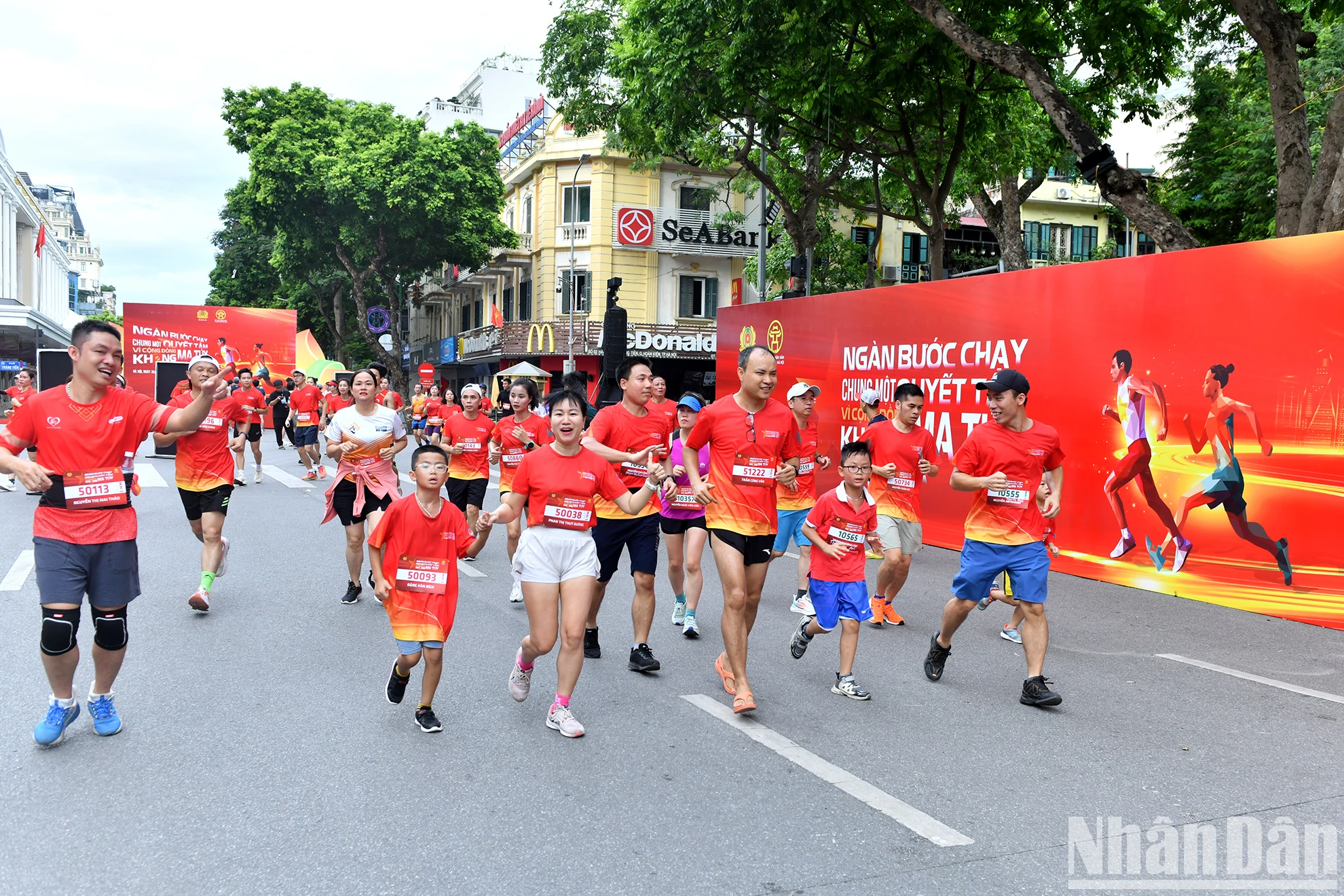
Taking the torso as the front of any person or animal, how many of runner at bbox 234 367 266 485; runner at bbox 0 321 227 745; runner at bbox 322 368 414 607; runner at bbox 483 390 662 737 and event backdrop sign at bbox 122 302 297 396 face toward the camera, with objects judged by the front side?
5

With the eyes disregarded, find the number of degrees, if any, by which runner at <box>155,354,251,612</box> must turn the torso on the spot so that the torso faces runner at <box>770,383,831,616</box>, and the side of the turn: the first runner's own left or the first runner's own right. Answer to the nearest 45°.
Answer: approximately 90° to the first runner's own left

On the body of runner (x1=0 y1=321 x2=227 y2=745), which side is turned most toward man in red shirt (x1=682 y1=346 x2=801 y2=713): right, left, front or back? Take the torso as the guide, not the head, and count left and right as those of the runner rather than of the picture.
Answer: left

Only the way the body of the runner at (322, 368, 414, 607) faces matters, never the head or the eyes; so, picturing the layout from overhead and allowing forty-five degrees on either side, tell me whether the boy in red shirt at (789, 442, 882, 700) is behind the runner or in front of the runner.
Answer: in front

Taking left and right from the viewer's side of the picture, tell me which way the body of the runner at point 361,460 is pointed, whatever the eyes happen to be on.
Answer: facing the viewer

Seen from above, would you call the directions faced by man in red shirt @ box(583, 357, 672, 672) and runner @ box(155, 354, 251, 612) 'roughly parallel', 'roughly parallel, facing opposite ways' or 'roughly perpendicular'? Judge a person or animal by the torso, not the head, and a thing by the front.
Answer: roughly parallel

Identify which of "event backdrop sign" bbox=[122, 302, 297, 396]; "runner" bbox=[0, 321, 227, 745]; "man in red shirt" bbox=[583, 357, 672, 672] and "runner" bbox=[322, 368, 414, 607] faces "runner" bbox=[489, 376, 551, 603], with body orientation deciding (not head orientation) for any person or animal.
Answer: the event backdrop sign

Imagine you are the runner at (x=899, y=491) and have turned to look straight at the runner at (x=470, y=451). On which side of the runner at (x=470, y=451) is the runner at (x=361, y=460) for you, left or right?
left

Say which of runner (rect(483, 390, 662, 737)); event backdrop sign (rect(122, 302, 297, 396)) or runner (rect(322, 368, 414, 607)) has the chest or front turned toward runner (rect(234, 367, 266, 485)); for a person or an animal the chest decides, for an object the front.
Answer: the event backdrop sign

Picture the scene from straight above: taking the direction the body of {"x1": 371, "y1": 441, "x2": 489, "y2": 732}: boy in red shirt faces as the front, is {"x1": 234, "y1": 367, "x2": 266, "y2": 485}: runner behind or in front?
behind

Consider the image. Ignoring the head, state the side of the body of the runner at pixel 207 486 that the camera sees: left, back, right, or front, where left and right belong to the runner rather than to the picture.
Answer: front

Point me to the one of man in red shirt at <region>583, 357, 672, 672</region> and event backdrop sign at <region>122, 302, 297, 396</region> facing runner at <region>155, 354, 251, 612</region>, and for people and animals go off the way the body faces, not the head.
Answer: the event backdrop sign

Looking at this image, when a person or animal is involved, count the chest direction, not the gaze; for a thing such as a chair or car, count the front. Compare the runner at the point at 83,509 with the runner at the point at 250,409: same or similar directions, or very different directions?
same or similar directions

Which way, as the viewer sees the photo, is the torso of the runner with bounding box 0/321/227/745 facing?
toward the camera

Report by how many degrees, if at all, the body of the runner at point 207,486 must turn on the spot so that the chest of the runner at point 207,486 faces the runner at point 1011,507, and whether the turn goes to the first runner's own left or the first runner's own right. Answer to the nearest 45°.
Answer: approximately 45° to the first runner's own left

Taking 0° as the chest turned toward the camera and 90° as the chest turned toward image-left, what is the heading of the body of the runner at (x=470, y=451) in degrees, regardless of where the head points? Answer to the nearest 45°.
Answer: approximately 0°

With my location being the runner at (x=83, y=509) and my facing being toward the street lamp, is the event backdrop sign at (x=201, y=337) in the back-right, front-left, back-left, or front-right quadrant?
front-left

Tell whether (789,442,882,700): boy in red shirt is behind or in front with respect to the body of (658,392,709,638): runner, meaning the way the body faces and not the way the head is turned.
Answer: in front

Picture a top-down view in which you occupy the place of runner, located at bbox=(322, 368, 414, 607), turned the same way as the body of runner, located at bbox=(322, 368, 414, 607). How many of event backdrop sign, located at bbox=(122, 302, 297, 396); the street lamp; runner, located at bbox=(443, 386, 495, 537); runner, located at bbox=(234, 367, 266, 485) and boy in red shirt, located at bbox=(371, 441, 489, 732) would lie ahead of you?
1

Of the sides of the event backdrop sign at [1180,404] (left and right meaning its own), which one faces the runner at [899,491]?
front

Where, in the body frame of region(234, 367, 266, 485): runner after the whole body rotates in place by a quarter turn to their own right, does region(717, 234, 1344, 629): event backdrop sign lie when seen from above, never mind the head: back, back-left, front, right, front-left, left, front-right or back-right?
back-left
